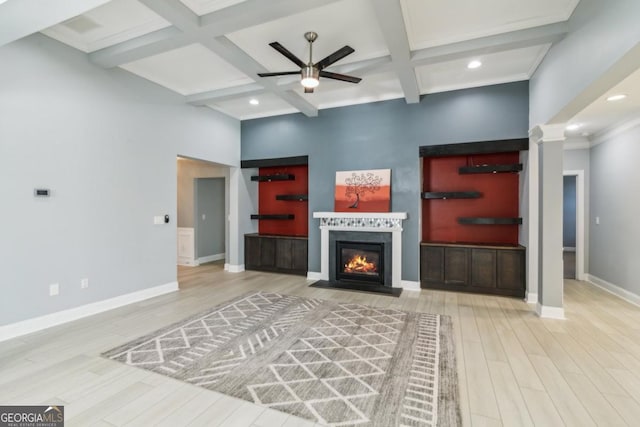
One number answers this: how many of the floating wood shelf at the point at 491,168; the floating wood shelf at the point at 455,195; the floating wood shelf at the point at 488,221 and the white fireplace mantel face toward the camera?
4

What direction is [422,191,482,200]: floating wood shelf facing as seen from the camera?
toward the camera

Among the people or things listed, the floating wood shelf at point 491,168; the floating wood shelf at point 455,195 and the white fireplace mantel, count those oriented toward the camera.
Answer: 3

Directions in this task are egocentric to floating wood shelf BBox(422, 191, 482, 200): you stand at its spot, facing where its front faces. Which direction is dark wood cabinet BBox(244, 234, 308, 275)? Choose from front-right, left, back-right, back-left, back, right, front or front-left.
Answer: right

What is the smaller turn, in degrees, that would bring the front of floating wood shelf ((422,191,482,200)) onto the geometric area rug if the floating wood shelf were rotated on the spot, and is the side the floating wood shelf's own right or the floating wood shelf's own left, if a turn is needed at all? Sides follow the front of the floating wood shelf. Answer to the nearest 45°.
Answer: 0° — it already faces it

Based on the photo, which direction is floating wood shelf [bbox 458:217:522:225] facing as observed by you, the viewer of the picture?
facing the viewer

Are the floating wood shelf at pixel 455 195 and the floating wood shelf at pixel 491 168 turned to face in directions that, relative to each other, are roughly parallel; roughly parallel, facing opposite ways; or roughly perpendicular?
roughly parallel

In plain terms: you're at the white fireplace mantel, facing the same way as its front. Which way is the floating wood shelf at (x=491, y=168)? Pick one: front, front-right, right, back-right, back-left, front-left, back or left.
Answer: left

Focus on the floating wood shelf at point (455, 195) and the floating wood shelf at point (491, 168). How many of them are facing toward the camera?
2

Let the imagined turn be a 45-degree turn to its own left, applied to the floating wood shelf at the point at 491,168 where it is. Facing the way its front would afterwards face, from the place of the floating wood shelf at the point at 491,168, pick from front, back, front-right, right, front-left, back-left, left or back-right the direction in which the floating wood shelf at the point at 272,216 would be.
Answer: back-right

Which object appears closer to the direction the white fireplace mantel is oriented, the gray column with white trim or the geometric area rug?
the geometric area rug

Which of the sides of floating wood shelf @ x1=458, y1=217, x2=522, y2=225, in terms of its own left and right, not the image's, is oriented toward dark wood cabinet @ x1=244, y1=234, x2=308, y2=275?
right

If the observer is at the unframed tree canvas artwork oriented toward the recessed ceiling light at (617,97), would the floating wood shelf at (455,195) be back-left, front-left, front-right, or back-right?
front-left

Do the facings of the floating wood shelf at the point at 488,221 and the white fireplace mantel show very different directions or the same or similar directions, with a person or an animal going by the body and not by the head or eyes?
same or similar directions

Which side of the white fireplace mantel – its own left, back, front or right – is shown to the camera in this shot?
front

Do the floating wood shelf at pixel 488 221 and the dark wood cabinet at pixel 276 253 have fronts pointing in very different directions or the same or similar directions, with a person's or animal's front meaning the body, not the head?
same or similar directions

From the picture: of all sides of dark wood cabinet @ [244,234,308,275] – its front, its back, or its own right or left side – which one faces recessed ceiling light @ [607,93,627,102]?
left
